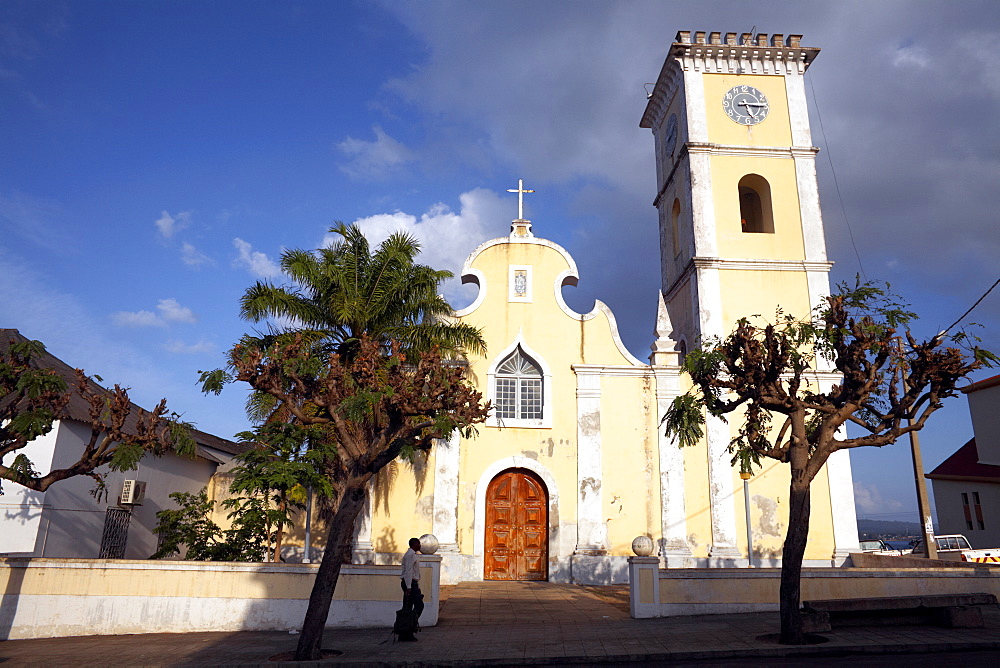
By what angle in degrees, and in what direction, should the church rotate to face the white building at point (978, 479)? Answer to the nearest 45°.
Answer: approximately 135° to its left

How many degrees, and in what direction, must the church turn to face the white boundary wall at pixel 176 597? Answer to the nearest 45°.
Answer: approximately 45° to its right

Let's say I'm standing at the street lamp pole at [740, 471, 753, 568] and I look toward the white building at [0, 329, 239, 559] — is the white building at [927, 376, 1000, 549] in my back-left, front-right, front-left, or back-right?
back-right

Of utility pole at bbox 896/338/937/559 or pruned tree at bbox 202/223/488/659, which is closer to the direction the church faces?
the pruned tree

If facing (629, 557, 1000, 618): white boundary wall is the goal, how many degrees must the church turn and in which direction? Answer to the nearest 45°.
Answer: approximately 45° to its left

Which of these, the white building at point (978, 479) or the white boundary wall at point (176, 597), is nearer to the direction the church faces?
the white boundary wall

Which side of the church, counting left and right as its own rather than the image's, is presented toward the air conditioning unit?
right

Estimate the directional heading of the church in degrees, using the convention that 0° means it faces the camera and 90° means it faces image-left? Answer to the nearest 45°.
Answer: approximately 0°

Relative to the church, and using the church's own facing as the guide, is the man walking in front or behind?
in front

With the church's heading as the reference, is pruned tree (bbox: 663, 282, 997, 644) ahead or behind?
ahead

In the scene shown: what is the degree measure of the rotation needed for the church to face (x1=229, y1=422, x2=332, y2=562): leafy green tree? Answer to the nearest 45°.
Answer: approximately 45° to its right

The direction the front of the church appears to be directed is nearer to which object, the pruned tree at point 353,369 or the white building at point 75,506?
the pruned tree

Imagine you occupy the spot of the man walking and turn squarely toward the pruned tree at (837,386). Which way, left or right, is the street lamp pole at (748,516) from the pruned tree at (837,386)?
left

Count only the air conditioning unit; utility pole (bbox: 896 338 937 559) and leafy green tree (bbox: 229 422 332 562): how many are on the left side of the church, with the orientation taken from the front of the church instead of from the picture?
1

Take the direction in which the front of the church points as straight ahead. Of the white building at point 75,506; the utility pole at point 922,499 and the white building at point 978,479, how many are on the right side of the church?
1

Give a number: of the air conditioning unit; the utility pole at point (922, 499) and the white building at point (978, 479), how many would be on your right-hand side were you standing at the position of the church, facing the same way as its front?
1

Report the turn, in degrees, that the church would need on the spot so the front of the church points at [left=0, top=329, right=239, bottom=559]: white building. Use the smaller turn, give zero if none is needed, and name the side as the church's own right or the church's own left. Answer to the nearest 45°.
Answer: approximately 90° to the church's own right
